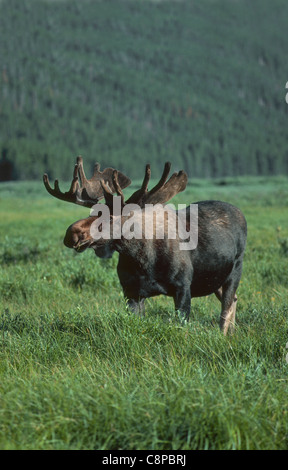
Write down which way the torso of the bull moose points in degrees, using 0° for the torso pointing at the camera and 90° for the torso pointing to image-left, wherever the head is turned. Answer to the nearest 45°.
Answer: approximately 45°
